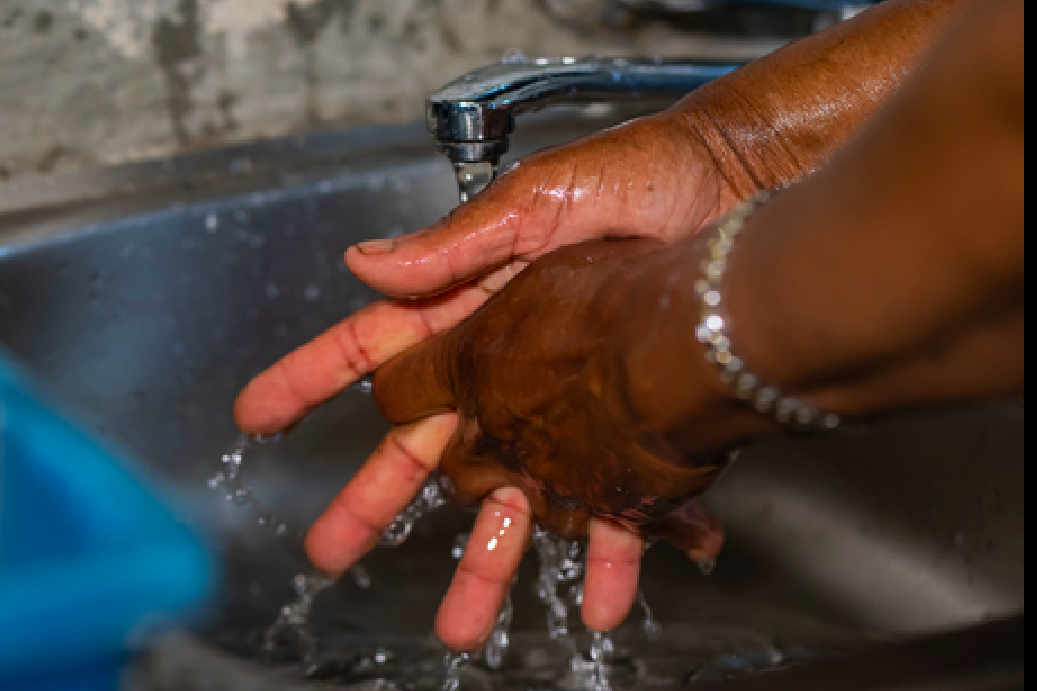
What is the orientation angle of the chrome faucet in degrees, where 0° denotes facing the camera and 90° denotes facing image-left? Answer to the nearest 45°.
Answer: approximately 90°
